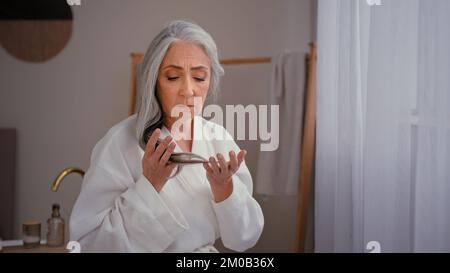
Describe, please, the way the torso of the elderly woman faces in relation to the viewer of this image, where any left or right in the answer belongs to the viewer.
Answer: facing the viewer and to the right of the viewer

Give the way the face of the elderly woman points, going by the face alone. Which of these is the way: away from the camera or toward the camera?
toward the camera
